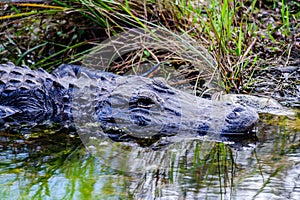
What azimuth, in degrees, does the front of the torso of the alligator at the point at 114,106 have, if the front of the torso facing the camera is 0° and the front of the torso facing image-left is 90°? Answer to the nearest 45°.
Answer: approximately 270°
